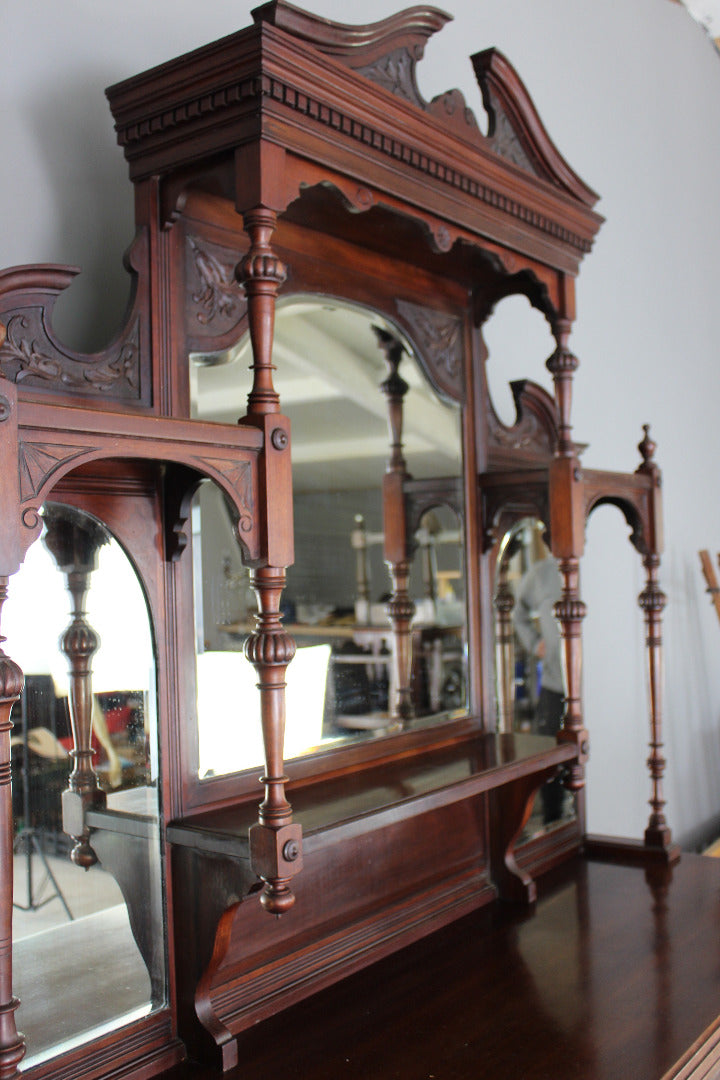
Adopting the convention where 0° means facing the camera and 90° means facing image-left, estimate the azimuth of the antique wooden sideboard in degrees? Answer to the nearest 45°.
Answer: approximately 315°
